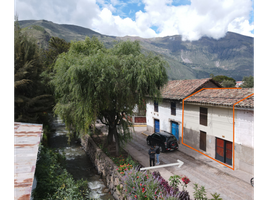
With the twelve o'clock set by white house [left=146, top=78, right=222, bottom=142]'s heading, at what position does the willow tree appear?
The willow tree is roughly at 11 o'clock from the white house.

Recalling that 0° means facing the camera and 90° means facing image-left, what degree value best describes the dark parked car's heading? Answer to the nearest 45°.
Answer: approximately 135°

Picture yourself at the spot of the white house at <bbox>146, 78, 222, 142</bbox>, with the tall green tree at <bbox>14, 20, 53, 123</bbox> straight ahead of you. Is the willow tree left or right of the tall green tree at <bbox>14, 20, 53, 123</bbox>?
left

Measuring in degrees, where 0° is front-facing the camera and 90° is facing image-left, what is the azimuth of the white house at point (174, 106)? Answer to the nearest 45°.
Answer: approximately 45°

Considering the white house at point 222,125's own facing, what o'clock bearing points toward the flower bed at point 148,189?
The flower bed is roughly at 11 o'clock from the white house.

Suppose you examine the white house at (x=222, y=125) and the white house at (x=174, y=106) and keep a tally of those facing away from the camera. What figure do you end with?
0

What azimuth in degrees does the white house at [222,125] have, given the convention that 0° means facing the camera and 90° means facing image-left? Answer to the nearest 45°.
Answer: approximately 45°

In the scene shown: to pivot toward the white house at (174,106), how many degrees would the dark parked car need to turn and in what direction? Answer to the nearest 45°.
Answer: approximately 45° to its right

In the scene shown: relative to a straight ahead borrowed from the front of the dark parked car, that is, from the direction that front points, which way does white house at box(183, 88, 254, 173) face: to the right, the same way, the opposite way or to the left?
to the left

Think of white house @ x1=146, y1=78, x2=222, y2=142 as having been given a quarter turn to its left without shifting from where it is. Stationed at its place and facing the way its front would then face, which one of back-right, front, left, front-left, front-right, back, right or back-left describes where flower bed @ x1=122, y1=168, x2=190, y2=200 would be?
front-right

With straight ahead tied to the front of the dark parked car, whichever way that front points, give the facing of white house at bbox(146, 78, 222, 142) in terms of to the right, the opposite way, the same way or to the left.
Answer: to the left
